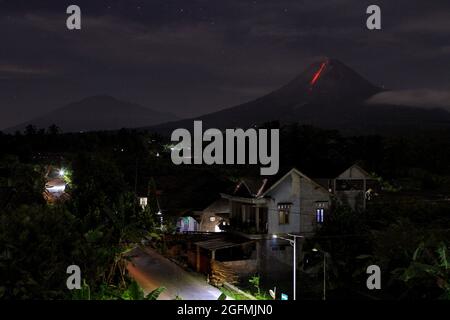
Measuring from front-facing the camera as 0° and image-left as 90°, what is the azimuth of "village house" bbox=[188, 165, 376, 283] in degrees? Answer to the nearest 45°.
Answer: approximately 45°
